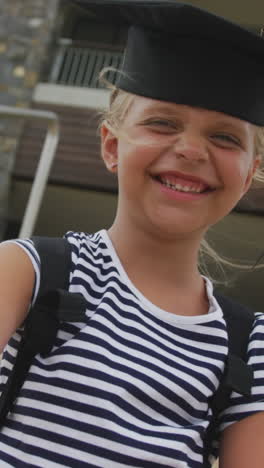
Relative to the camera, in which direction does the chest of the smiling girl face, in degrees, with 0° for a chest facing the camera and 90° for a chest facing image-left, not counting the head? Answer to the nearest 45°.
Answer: approximately 0°
